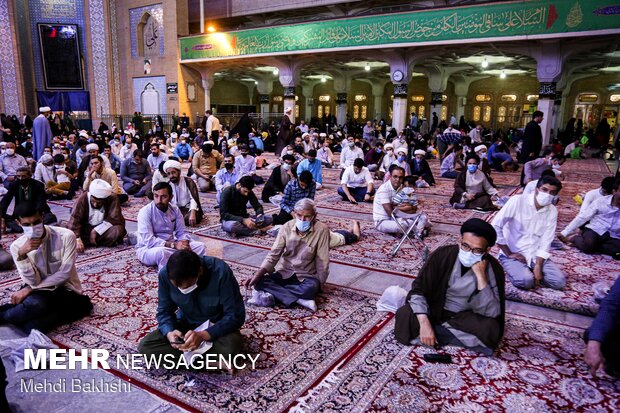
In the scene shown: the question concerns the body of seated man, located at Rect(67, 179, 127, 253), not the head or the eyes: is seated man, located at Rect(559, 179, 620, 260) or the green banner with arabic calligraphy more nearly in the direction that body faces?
the seated man

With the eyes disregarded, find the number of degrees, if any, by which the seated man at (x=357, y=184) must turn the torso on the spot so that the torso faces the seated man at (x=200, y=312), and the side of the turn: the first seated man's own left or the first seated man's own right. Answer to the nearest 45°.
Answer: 0° — they already face them

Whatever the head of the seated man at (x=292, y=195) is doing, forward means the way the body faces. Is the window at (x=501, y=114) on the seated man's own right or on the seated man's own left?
on the seated man's own left

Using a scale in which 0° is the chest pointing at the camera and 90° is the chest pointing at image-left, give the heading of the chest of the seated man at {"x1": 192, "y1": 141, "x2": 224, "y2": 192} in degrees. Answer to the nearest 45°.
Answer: approximately 0°

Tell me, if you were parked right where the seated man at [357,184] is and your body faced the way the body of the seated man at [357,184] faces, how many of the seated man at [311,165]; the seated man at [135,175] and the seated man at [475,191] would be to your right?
2

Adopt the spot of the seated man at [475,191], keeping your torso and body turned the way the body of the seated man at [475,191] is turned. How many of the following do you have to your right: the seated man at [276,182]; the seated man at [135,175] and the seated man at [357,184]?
3

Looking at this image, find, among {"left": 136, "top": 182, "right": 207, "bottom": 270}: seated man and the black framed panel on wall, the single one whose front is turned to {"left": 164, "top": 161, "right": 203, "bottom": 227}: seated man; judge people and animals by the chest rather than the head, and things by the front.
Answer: the black framed panel on wall

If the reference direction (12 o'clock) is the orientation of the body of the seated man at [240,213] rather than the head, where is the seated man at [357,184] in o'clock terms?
the seated man at [357,184] is roughly at 9 o'clock from the seated man at [240,213].

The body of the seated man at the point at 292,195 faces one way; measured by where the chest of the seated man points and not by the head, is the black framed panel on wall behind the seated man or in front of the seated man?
behind
